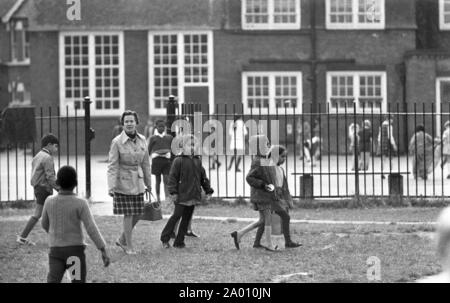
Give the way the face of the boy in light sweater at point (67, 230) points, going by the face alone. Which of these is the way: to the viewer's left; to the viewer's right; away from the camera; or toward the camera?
away from the camera

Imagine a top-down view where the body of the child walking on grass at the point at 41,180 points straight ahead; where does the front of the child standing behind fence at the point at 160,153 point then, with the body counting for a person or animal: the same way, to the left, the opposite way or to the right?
to the right

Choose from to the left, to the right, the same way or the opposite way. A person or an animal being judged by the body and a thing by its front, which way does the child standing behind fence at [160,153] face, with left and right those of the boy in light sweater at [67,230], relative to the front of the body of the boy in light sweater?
the opposite way

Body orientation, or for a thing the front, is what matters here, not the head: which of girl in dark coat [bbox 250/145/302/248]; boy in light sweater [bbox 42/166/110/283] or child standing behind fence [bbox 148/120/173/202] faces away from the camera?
the boy in light sweater

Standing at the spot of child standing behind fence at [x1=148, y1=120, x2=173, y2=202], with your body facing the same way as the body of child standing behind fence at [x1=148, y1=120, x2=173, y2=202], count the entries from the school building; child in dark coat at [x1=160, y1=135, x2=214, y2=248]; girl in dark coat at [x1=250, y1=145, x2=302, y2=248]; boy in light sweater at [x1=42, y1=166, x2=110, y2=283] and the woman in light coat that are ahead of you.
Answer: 4

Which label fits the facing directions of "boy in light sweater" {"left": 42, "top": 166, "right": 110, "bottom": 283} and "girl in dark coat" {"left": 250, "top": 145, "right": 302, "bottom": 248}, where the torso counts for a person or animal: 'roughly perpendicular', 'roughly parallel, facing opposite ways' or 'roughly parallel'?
roughly perpendicular

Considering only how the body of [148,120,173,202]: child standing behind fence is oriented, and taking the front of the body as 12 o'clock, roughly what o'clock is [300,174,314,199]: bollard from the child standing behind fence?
The bollard is roughly at 9 o'clock from the child standing behind fence.

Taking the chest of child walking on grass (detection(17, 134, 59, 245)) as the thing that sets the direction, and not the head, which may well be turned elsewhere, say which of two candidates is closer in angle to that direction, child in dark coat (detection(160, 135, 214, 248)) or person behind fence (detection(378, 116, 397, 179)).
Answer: the child in dark coat

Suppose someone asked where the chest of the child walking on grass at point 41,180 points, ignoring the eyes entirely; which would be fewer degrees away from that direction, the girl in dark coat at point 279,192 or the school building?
the girl in dark coat

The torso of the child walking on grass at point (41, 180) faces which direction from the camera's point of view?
to the viewer's right

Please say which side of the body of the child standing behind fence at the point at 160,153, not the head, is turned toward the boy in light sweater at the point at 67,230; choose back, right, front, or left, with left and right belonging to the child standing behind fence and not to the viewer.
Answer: front

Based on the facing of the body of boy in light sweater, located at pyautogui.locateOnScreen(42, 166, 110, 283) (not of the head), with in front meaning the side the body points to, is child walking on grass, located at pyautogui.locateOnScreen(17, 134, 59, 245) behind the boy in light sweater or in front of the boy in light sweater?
in front

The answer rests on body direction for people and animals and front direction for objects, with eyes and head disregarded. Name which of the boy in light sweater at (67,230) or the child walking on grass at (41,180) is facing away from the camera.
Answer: the boy in light sweater

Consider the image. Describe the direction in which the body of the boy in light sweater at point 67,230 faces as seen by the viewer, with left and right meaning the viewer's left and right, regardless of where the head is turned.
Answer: facing away from the viewer
